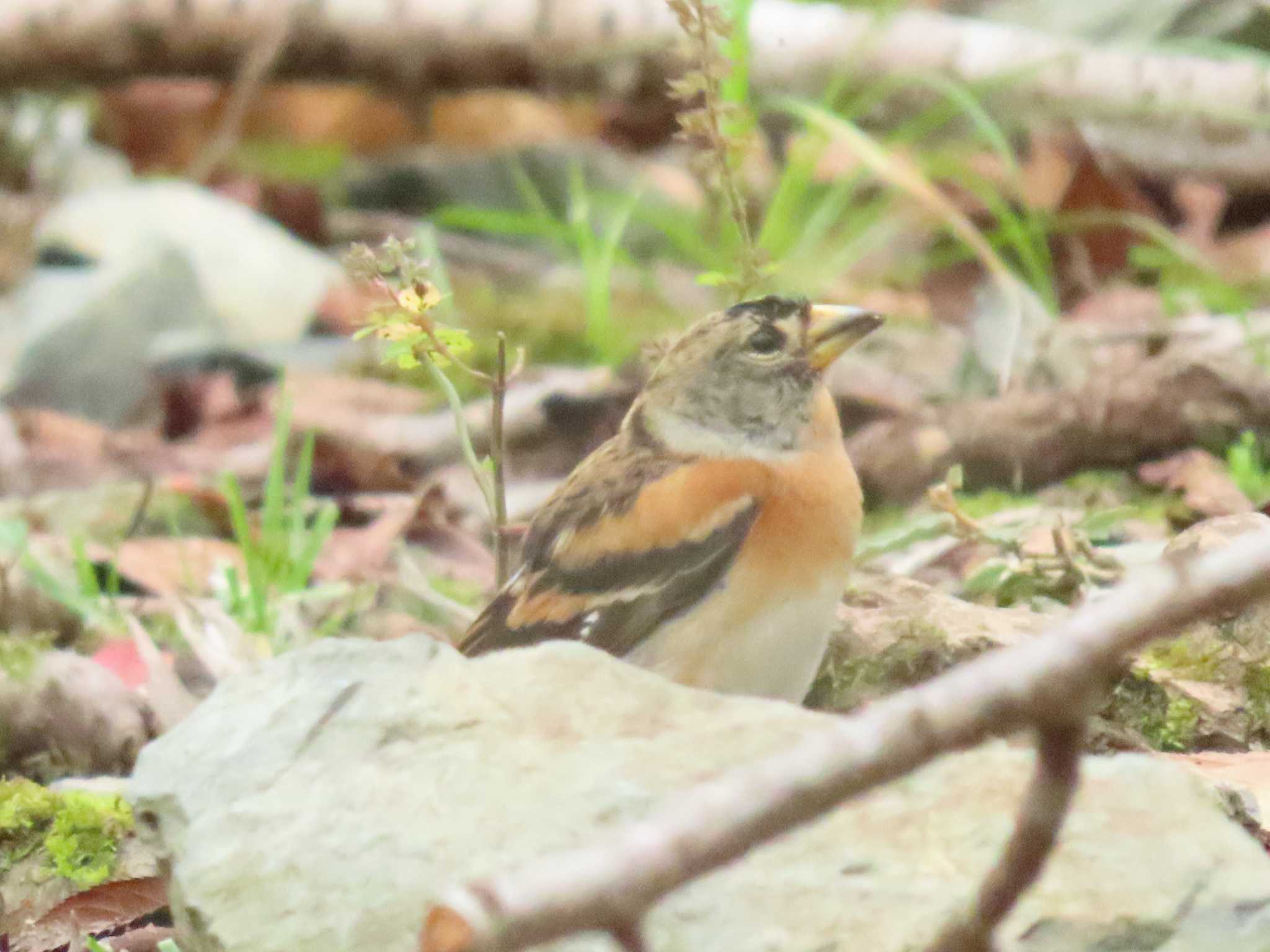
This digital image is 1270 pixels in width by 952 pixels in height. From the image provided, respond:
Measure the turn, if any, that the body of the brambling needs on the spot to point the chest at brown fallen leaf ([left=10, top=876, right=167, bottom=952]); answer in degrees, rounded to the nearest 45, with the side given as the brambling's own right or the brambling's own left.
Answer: approximately 135° to the brambling's own right

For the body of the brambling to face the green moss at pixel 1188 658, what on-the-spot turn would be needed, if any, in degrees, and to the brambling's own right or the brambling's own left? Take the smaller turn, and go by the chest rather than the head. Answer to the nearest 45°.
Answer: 0° — it already faces it

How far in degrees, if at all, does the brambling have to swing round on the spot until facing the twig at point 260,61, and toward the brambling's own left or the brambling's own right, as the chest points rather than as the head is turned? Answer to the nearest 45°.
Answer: approximately 90° to the brambling's own left

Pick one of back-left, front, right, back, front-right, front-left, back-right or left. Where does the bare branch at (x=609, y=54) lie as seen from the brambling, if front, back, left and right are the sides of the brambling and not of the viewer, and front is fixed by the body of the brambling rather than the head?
left

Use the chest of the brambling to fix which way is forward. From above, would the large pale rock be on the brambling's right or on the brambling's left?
on the brambling's right

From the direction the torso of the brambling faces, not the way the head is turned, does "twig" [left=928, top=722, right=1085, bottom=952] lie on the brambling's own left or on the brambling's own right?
on the brambling's own right

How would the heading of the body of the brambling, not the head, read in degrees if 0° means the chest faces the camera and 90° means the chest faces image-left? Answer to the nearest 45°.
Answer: approximately 270°

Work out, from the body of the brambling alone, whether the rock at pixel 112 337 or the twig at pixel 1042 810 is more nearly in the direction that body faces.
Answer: the twig

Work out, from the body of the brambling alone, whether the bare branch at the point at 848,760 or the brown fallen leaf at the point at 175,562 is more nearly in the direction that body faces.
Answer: the bare branch

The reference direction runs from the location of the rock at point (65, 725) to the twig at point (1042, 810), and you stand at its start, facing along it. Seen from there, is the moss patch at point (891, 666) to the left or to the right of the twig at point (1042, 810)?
left

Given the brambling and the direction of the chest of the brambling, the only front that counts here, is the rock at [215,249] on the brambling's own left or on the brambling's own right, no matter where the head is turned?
on the brambling's own left

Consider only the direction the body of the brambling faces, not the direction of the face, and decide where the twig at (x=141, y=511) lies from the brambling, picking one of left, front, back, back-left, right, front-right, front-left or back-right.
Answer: back-left
